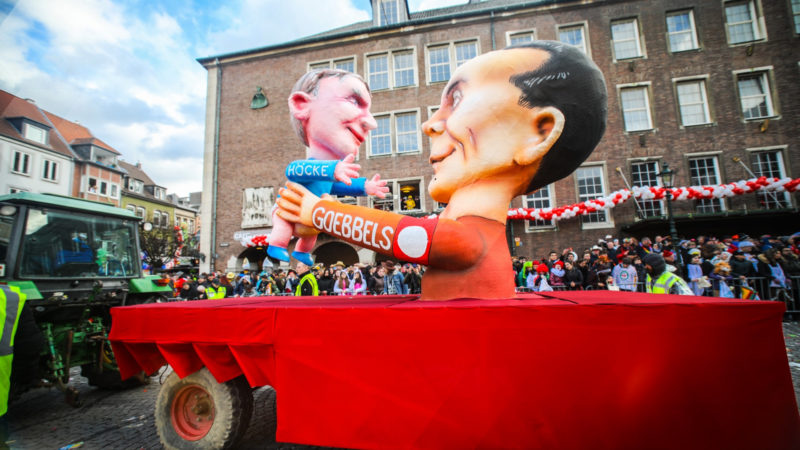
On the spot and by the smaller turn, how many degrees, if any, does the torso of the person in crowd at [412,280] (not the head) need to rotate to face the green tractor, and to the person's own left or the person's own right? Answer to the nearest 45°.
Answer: approximately 45° to the person's own right

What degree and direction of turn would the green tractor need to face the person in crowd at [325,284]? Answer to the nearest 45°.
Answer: approximately 90° to its right

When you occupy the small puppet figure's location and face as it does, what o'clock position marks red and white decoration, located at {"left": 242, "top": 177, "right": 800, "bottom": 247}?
The red and white decoration is roughly at 11 o'clock from the small puppet figure.

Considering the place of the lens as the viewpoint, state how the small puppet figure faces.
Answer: facing to the right of the viewer

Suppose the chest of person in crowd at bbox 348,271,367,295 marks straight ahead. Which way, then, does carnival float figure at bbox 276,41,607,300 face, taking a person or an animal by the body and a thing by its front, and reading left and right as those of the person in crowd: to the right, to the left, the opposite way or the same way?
to the right

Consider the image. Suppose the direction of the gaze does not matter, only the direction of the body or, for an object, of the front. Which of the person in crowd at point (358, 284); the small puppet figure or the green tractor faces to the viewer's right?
the small puppet figure

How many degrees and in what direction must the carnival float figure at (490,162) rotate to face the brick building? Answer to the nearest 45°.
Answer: approximately 135° to its right

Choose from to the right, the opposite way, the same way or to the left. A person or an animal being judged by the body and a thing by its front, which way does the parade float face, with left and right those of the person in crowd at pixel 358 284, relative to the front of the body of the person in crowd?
to the right

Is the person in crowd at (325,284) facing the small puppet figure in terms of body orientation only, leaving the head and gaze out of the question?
yes

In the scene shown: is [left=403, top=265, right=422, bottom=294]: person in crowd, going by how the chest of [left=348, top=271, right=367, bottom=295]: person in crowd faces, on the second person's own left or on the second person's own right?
on the second person's own left

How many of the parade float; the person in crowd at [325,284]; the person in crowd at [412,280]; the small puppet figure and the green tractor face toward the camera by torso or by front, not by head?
2

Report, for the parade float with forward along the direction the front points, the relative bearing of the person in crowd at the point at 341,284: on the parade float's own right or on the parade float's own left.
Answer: on the parade float's own right

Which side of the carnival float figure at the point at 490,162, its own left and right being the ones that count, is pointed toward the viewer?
left

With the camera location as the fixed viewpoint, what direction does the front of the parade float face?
facing to the left of the viewer

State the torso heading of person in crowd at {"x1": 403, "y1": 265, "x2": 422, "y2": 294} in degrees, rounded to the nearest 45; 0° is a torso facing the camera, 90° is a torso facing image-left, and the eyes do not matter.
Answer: approximately 0°
